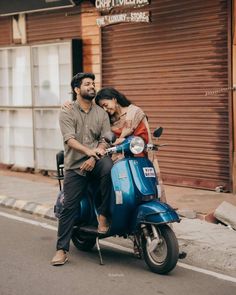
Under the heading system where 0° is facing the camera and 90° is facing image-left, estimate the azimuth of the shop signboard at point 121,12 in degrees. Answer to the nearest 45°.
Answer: approximately 0°

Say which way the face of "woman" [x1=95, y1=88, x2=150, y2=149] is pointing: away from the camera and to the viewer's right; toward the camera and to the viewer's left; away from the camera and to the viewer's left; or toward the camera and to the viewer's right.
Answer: toward the camera and to the viewer's left

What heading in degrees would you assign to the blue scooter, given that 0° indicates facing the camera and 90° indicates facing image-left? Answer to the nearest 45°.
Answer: approximately 315°

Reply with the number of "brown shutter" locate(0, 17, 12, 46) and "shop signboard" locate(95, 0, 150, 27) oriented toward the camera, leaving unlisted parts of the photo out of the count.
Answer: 2

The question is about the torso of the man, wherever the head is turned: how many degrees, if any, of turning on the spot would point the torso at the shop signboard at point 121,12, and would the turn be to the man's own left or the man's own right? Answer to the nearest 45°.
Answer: approximately 180°

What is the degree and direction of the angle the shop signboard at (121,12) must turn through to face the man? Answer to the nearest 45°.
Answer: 0° — it already faces them

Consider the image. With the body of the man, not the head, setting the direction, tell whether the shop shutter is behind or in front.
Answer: behind

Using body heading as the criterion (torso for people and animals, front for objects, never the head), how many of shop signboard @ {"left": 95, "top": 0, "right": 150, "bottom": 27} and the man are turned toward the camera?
2

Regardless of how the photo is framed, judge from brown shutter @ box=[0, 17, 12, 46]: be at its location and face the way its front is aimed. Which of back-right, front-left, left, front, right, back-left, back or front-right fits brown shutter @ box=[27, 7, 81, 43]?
front-left

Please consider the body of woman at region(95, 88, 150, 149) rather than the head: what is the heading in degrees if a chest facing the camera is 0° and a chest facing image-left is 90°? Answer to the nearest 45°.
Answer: approximately 45°

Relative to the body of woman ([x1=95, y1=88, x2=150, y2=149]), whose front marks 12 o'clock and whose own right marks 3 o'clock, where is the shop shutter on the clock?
The shop shutter is roughly at 5 o'clock from the woman.
